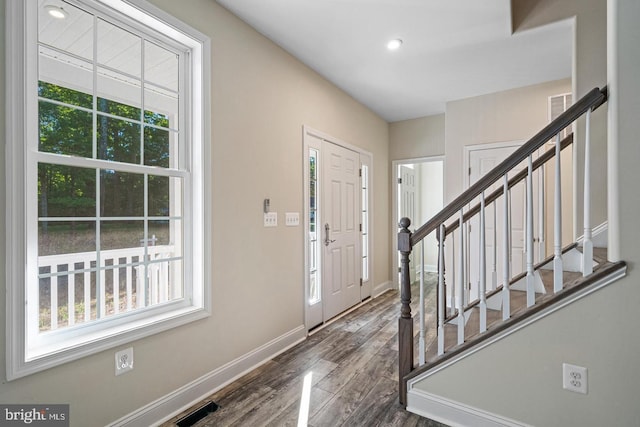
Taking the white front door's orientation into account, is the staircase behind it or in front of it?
in front

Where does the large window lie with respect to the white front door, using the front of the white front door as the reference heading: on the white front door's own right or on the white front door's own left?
on the white front door's own right

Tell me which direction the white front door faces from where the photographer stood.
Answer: facing the viewer and to the right of the viewer

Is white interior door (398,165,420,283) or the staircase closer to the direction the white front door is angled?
the staircase

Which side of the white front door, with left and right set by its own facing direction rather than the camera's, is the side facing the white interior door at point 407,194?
left

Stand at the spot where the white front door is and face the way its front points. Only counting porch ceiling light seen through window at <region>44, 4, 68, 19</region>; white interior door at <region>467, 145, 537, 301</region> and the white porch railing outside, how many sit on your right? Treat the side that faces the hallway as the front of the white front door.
2

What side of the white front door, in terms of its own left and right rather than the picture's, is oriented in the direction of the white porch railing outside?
right

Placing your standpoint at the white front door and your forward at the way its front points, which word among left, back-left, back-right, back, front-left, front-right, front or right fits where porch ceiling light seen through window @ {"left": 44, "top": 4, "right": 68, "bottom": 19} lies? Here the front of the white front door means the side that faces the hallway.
right

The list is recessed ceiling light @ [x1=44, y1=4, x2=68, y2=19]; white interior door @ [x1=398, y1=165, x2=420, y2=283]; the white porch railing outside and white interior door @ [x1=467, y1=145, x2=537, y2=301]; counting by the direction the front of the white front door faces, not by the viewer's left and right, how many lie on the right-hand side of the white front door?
2

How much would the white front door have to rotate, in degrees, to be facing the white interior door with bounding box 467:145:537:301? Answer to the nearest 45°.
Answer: approximately 45° to its left

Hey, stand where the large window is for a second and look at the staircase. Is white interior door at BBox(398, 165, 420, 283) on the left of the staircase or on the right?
left

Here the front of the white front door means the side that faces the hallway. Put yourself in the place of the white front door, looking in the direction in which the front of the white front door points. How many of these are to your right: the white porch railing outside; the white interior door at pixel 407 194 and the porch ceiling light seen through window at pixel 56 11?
2
